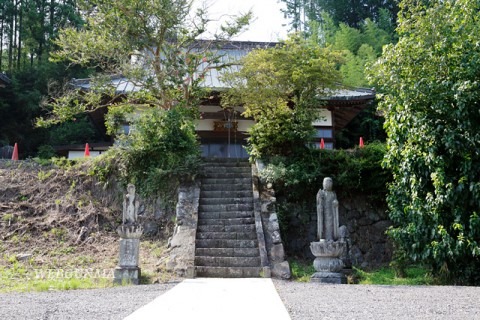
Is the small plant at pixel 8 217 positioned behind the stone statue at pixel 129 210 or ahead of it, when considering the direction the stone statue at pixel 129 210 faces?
behind

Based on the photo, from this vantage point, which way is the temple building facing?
toward the camera

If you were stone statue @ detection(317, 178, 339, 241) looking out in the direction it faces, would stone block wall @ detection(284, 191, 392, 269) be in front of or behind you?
behind

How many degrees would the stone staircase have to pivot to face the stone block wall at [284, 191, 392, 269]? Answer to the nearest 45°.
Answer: approximately 135° to its left

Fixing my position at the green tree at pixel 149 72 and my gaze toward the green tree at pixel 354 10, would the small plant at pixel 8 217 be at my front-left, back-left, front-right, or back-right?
back-left

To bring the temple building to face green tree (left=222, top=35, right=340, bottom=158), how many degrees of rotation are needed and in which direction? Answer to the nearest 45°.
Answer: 0° — it already faces it

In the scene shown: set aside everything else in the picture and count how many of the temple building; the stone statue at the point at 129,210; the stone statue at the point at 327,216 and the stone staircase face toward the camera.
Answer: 4

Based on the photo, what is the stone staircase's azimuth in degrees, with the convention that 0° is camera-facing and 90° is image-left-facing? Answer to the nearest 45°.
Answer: approximately 0°

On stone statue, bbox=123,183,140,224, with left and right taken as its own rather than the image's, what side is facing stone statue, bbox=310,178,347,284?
left

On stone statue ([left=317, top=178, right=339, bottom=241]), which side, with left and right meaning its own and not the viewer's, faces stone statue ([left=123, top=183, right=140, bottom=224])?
right

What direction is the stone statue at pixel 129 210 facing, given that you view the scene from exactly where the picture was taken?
facing the viewer

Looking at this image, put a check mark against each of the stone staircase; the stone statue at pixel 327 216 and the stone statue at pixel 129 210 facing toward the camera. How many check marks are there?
3

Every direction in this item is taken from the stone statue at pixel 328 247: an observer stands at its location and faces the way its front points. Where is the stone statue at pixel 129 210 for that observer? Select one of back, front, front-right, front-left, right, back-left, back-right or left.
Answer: right

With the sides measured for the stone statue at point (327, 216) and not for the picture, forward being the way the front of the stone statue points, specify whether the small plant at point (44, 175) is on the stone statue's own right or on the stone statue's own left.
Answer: on the stone statue's own right
